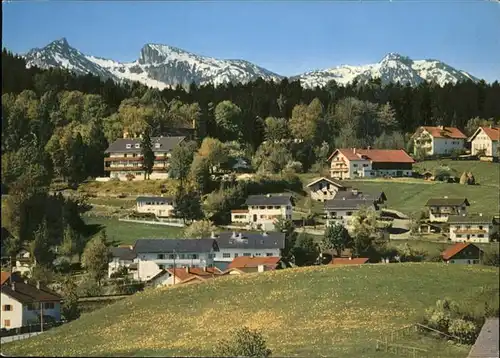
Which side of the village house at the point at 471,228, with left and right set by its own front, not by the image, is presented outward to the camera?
front

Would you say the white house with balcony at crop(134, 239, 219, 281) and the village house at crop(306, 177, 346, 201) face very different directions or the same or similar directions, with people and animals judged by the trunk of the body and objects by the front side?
same or similar directions

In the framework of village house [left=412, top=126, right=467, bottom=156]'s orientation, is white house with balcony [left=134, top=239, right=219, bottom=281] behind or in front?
in front

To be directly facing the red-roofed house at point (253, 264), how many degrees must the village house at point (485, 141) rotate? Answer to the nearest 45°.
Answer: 0° — it already faces it

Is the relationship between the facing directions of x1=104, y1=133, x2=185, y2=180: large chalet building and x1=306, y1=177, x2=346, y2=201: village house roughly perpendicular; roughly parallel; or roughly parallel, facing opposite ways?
roughly parallel

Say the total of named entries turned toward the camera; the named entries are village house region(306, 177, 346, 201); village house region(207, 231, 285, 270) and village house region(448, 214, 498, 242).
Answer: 3

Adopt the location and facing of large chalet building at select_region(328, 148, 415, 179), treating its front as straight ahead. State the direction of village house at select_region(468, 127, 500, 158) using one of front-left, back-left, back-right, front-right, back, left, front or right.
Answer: back-left

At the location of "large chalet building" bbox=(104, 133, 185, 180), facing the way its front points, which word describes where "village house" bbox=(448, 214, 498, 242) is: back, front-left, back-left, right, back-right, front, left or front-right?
left

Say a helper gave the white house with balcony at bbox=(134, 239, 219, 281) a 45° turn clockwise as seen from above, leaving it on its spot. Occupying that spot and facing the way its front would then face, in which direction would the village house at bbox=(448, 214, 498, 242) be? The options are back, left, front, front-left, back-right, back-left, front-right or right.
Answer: back-left

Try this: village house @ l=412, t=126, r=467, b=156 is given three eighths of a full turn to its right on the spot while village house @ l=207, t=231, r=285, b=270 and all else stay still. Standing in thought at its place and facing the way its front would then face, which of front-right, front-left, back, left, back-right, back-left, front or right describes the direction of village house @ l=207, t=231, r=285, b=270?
back-left

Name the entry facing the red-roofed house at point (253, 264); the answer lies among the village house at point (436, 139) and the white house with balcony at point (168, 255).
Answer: the village house

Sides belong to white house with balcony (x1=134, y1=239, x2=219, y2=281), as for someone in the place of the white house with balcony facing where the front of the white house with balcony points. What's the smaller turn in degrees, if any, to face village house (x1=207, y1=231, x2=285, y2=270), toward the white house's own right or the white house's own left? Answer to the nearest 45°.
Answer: approximately 90° to the white house's own left

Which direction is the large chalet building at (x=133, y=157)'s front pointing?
toward the camera

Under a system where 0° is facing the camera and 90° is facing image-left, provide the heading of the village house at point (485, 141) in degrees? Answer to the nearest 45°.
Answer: approximately 45°

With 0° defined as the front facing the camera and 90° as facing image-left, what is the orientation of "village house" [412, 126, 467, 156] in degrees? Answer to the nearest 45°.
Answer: approximately 45°

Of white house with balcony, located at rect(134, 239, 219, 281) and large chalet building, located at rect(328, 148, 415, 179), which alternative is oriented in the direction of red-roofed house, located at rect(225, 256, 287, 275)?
the large chalet building

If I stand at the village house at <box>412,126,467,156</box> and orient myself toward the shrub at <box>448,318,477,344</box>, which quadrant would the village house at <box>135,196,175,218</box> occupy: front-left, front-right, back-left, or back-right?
front-right
